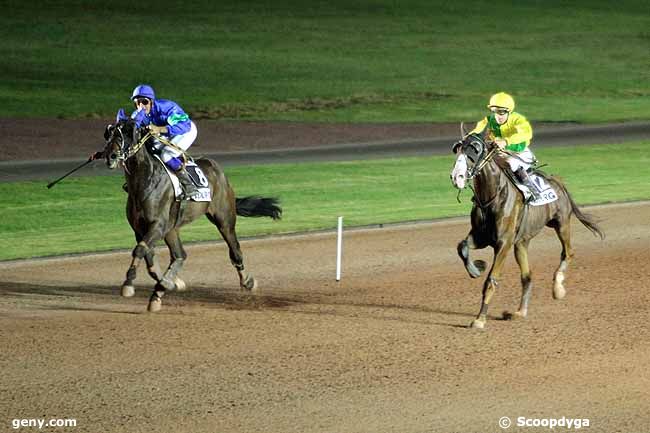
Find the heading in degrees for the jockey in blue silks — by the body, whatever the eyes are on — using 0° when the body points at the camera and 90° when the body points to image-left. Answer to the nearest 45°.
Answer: approximately 45°

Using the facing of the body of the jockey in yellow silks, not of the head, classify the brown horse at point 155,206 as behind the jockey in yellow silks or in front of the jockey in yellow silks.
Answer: in front

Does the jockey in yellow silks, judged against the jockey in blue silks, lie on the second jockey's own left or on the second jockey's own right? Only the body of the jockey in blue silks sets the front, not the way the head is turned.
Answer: on the second jockey's own left

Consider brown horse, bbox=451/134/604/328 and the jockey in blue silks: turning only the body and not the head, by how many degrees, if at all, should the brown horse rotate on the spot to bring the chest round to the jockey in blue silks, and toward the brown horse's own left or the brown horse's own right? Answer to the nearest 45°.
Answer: approximately 45° to the brown horse's own right

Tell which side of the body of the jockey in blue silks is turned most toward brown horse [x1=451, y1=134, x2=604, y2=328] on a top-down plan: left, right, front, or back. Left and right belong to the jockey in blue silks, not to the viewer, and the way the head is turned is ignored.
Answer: left

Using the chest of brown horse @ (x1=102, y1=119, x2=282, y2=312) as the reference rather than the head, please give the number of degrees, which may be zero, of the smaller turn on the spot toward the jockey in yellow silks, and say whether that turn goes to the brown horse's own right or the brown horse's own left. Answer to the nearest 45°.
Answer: approximately 135° to the brown horse's own left

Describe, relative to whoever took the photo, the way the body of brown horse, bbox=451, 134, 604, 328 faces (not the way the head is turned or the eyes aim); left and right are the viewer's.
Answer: facing the viewer and to the left of the viewer

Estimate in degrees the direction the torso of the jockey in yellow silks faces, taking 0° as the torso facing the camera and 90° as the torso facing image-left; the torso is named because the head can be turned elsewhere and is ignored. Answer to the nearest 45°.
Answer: approximately 45°

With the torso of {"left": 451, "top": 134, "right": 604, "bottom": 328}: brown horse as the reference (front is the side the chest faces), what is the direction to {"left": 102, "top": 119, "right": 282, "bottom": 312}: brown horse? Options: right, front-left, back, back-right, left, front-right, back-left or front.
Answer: front-right
